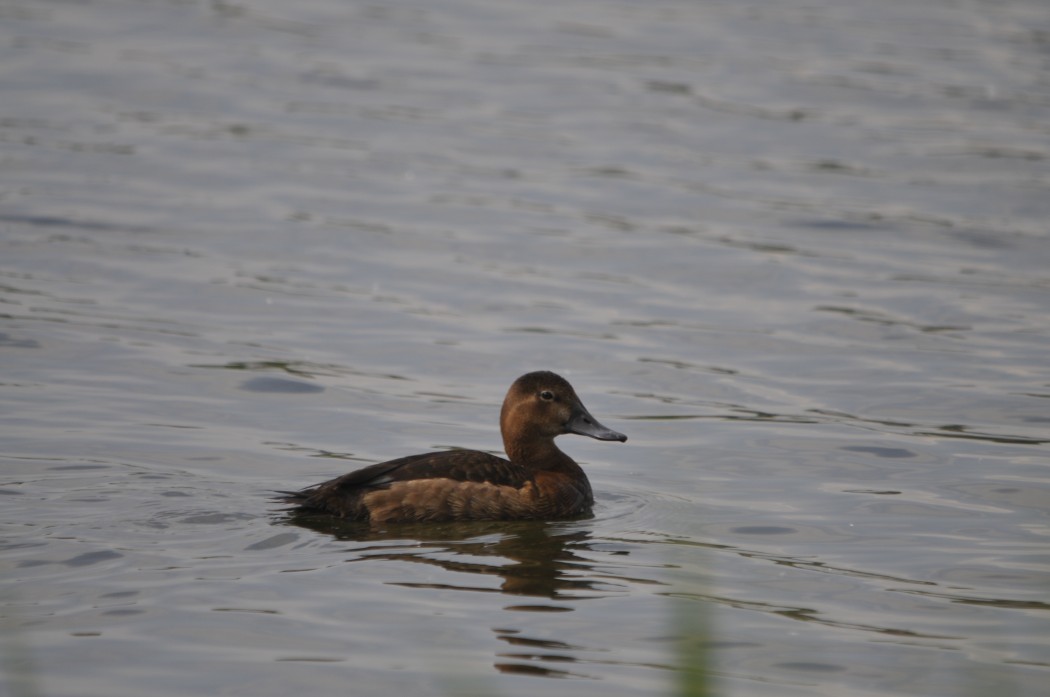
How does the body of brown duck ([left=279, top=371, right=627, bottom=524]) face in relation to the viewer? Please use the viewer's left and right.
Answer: facing to the right of the viewer
